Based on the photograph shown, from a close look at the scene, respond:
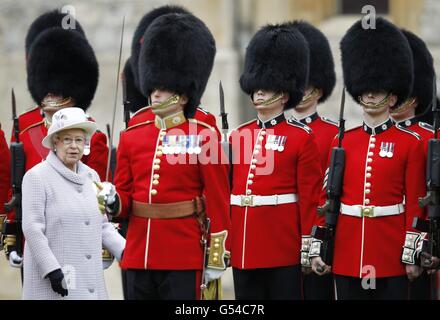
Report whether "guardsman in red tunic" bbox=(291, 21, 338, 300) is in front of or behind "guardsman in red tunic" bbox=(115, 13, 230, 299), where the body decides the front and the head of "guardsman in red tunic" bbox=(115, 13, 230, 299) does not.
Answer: behind

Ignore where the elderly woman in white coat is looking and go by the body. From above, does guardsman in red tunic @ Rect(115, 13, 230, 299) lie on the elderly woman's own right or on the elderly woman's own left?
on the elderly woman's own left

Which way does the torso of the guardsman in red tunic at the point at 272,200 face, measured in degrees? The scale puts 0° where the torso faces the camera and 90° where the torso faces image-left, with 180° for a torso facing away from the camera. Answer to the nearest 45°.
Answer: approximately 45°

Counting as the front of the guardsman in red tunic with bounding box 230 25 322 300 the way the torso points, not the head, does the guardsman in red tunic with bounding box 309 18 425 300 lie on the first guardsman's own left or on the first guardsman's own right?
on the first guardsman's own left

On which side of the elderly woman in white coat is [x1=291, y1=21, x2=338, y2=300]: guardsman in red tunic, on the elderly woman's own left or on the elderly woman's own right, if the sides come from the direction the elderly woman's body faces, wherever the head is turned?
on the elderly woman's own left

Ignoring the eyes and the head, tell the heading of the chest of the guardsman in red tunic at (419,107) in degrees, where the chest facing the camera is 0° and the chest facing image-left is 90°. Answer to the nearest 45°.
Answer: approximately 45°

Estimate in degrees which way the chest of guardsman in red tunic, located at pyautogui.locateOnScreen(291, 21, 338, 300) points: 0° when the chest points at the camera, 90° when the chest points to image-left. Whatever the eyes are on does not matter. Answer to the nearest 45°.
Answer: approximately 45°
